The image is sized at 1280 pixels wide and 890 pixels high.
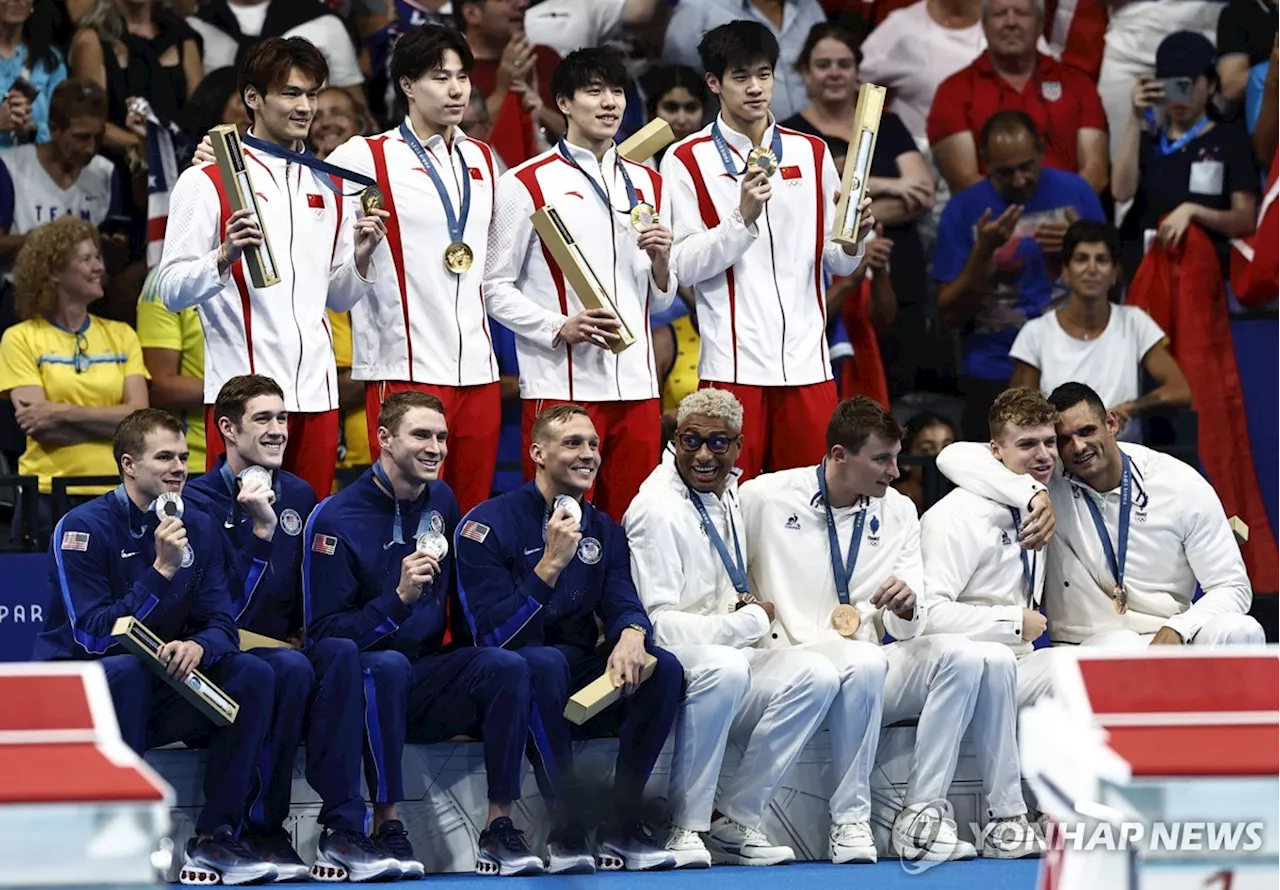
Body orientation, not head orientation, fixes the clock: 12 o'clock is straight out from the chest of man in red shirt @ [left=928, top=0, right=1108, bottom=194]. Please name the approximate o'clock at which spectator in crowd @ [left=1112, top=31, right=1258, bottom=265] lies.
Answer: The spectator in crowd is roughly at 9 o'clock from the man in red shirt.

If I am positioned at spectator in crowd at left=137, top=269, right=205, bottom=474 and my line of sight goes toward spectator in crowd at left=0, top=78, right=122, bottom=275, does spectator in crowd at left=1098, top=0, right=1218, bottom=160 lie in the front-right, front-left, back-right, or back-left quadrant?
back-right

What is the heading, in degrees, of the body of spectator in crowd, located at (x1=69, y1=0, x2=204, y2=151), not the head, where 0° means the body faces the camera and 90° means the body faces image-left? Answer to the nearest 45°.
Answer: approximately 0°

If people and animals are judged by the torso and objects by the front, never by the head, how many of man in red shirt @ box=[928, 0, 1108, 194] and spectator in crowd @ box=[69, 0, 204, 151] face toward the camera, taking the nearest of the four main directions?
2

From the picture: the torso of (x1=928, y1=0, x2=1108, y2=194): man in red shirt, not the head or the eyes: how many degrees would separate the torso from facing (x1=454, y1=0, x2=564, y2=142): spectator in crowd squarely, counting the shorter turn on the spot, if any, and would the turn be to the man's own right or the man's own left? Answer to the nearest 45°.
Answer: approximately 90° to the man's own right

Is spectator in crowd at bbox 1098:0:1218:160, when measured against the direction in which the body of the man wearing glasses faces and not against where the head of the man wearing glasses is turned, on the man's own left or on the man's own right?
on the man's own left
